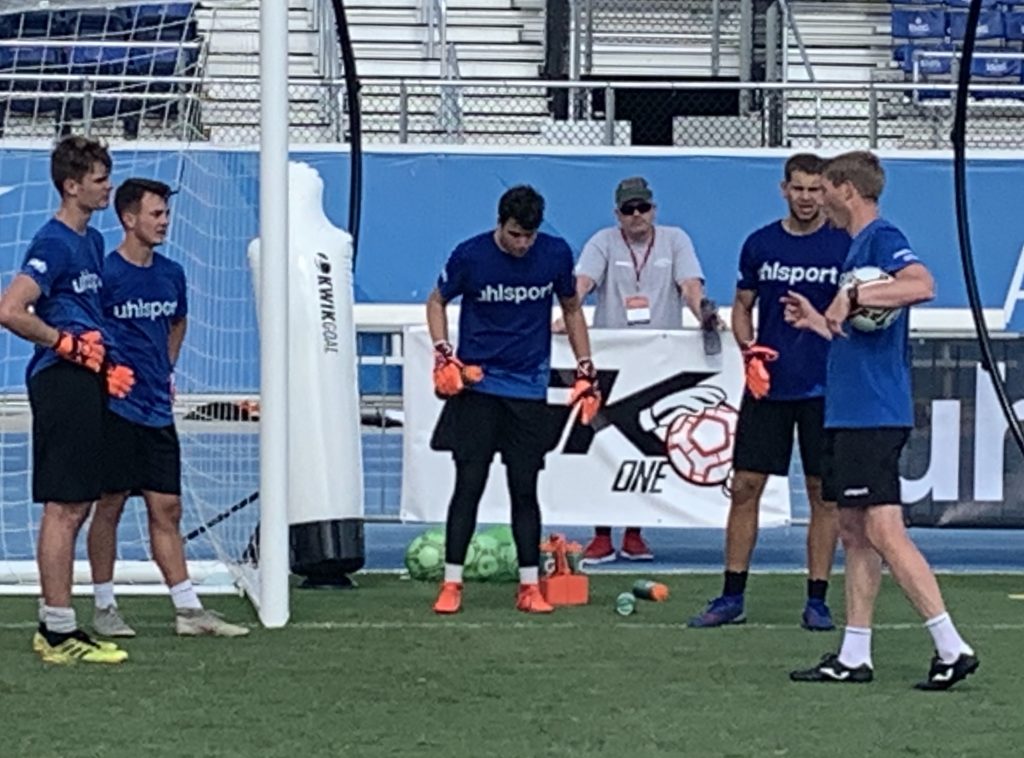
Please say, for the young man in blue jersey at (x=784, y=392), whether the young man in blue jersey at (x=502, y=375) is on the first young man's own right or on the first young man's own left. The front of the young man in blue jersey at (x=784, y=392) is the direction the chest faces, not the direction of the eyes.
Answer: on the first young man's own right

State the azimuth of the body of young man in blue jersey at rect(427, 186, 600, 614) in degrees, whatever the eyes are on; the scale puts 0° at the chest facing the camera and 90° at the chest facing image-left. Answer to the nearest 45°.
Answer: approximately 0°

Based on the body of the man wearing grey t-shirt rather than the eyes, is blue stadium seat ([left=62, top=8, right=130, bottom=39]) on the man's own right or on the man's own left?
on the man's own right

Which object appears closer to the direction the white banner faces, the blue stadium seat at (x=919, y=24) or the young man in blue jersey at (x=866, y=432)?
the young man in blue jersey

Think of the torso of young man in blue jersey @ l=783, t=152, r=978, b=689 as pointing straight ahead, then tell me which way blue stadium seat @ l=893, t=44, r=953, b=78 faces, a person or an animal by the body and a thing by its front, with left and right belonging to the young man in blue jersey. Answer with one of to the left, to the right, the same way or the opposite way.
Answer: to the left

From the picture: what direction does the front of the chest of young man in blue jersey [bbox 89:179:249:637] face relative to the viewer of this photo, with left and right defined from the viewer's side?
facing the viewer and to the right of the viewer

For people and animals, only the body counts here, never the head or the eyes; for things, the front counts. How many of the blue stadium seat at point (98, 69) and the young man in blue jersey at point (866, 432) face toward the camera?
1

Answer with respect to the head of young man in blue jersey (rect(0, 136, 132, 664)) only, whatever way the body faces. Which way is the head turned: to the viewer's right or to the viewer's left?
to the viewer's right
